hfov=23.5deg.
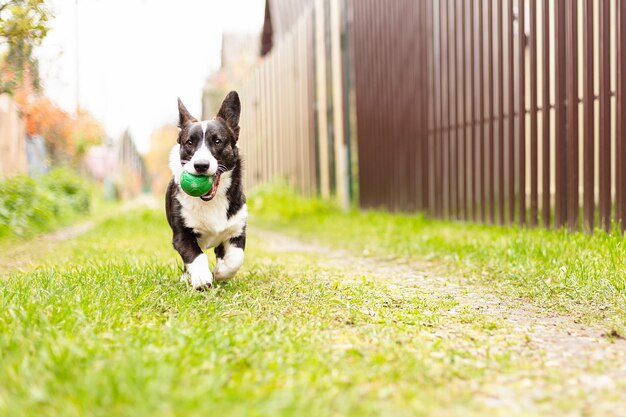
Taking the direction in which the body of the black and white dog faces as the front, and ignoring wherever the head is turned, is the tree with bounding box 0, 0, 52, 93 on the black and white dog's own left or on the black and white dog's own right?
on the black and white dog's own right

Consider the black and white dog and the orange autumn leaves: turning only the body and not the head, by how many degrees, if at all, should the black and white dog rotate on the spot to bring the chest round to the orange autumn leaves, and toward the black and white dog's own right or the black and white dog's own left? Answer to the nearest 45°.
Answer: approximately 180°

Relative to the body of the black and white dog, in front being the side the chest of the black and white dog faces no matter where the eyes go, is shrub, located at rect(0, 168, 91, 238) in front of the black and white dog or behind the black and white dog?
behind

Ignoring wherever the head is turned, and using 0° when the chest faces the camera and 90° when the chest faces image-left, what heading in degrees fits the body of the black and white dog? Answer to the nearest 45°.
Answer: approximately 0°
